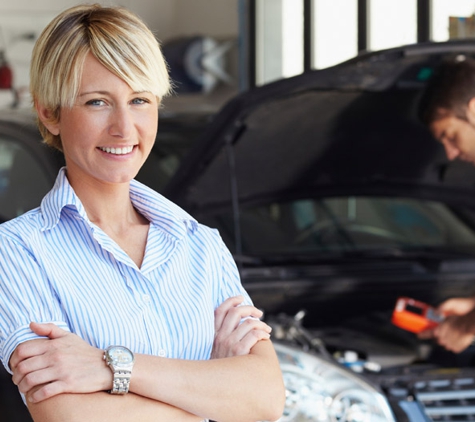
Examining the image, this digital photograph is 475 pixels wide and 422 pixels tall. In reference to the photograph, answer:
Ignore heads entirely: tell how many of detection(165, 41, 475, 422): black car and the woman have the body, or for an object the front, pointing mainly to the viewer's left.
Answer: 0

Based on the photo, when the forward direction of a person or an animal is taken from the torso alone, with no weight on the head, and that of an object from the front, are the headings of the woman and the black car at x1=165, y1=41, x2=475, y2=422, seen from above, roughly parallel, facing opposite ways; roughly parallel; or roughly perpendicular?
roughly parallel

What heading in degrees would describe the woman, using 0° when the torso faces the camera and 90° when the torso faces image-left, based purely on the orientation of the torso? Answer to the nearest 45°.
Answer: approximately 315°

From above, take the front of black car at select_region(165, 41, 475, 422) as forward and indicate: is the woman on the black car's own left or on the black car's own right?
on the black car's own right

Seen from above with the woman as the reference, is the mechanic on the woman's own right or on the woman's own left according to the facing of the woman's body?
on the woman's own left

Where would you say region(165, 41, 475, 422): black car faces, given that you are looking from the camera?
facing the viewer and to the right of the viewer
